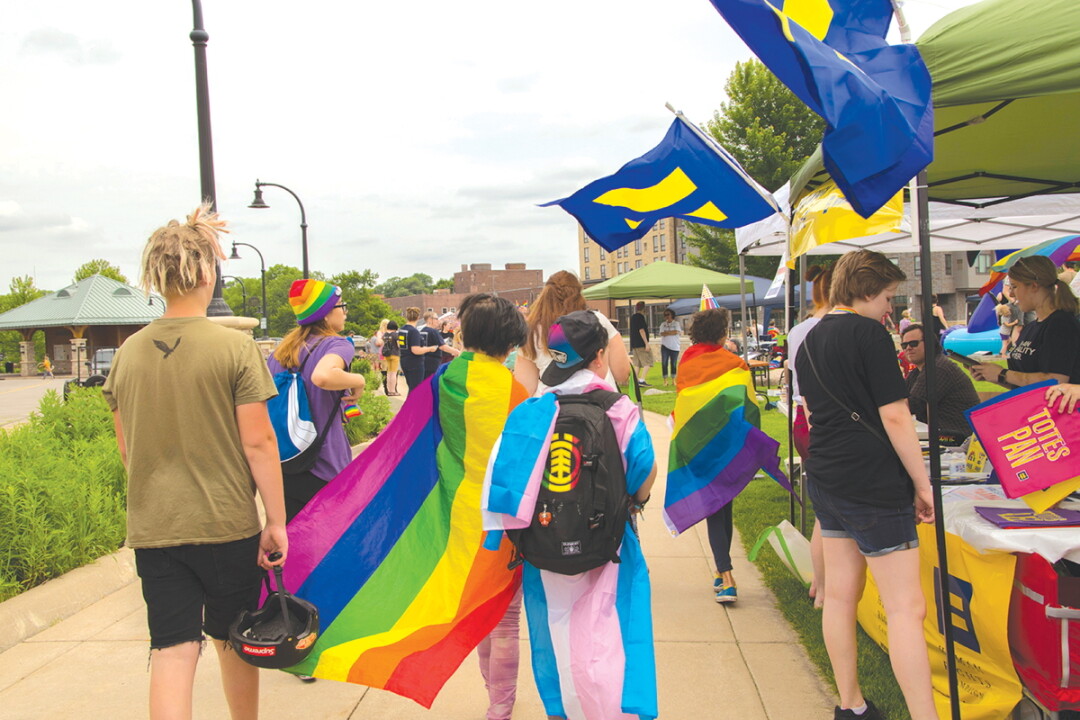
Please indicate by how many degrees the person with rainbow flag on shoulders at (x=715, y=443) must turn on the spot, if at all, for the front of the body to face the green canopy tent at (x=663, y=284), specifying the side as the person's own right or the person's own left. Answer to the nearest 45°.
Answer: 0° — they already face it

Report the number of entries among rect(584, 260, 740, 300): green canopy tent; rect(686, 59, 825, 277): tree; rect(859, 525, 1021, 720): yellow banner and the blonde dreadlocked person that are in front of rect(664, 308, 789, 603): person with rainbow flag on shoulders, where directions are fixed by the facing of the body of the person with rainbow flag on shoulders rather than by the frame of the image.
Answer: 2

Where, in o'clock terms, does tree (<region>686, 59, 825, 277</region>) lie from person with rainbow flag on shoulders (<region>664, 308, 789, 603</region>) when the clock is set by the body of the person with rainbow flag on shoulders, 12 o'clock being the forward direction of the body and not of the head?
The tree is roughly at 12 o'clock from the person with rainbow flag on shoulders.

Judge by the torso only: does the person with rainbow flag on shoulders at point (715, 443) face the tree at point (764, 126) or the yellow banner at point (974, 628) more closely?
the tree

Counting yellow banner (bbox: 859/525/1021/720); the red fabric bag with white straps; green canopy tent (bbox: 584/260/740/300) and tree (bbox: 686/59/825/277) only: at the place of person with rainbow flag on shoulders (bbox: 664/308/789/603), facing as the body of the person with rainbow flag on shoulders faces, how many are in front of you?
2

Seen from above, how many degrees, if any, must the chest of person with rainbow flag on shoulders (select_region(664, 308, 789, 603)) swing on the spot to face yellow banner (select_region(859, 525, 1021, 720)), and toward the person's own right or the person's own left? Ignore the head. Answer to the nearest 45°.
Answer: approximately 135° to the person's own right

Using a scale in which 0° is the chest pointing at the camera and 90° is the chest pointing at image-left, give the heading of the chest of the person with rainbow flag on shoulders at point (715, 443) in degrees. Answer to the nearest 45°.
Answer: approximately 180°

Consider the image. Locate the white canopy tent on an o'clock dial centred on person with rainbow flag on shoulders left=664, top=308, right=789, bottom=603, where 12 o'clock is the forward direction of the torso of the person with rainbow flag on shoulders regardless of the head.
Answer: The white canopy tent is roughly at 1 o'clock from the person with rainbow flag on shoulders.

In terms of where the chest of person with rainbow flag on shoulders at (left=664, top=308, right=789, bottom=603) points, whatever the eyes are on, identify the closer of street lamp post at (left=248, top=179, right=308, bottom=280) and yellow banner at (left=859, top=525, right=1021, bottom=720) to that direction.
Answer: the street lamp post

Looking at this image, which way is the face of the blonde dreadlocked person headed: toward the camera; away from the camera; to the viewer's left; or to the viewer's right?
away from the camera
